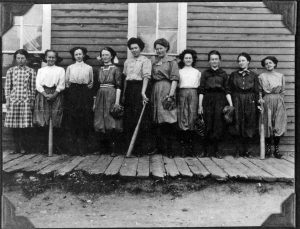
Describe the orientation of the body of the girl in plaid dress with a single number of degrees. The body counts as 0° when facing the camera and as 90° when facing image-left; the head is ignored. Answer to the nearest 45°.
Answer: approximately 0°
